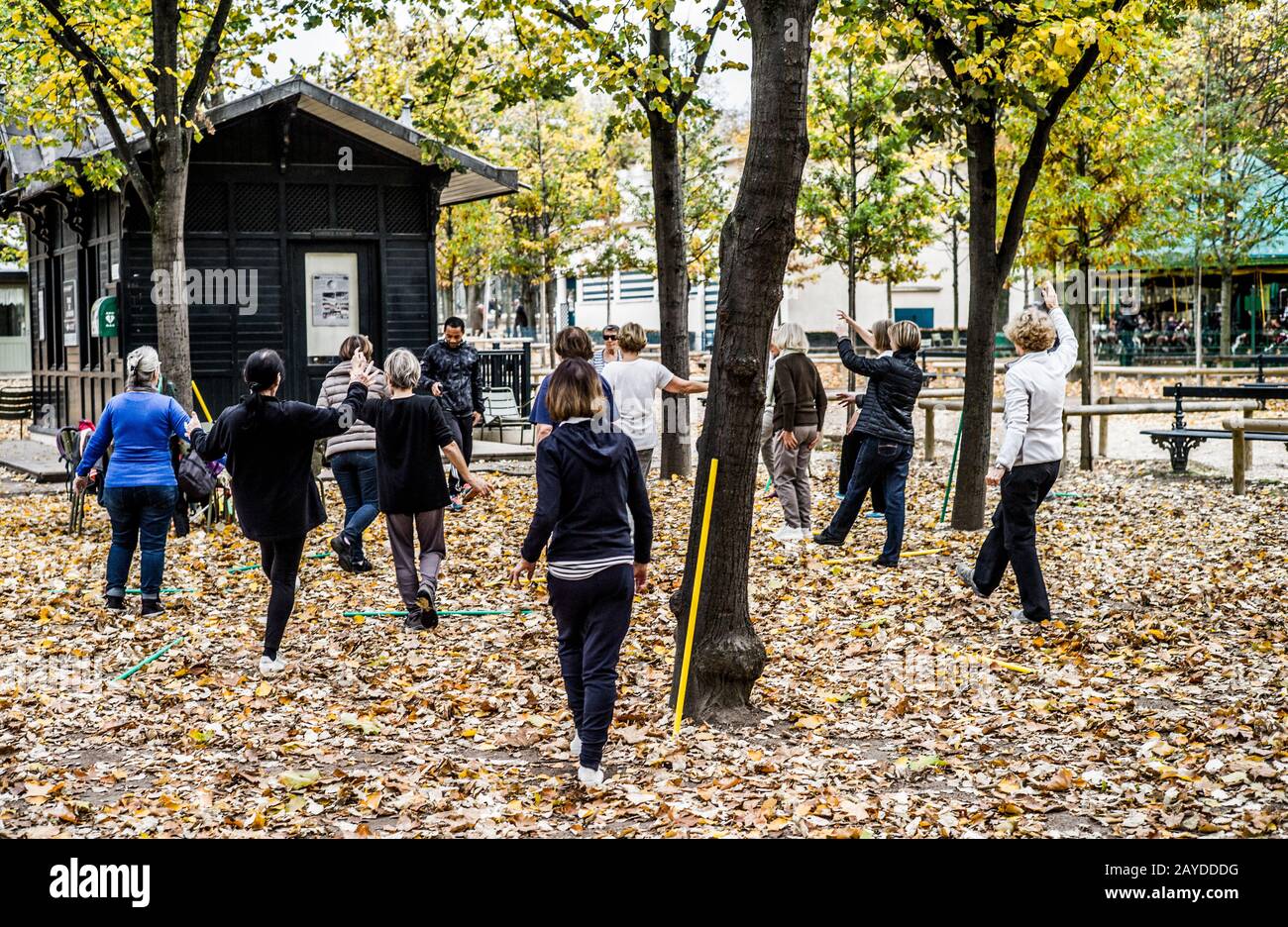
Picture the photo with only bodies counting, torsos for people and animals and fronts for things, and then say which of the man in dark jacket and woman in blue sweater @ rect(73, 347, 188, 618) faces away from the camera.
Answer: the woman in blue sweater

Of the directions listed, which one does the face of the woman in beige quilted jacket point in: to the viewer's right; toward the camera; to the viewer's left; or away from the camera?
away from the camera

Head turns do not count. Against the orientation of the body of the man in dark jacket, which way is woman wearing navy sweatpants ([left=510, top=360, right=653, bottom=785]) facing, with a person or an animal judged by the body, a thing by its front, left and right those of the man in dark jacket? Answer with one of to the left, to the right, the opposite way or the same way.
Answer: the opposite way

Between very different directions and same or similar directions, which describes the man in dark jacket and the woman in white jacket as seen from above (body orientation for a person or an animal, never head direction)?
very different directions

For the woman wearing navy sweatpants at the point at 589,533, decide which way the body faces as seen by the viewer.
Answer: away from the camera

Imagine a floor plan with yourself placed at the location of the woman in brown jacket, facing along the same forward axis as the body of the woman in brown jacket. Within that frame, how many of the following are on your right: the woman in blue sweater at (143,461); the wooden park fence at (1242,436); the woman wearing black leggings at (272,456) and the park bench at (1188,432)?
2

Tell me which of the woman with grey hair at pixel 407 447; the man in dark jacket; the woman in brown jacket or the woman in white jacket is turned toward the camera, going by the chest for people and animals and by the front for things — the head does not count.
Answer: the man in dark jacket

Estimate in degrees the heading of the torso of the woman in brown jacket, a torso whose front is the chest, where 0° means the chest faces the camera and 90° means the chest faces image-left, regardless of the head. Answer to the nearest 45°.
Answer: approximately 135°

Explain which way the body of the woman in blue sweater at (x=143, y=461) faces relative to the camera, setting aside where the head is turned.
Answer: away from the camera

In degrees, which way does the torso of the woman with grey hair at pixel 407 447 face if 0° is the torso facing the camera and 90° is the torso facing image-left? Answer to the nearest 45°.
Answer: approximately 180°

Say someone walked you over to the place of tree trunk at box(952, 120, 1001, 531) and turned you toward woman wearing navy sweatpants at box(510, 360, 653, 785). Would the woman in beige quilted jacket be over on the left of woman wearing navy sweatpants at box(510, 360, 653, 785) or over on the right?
right
